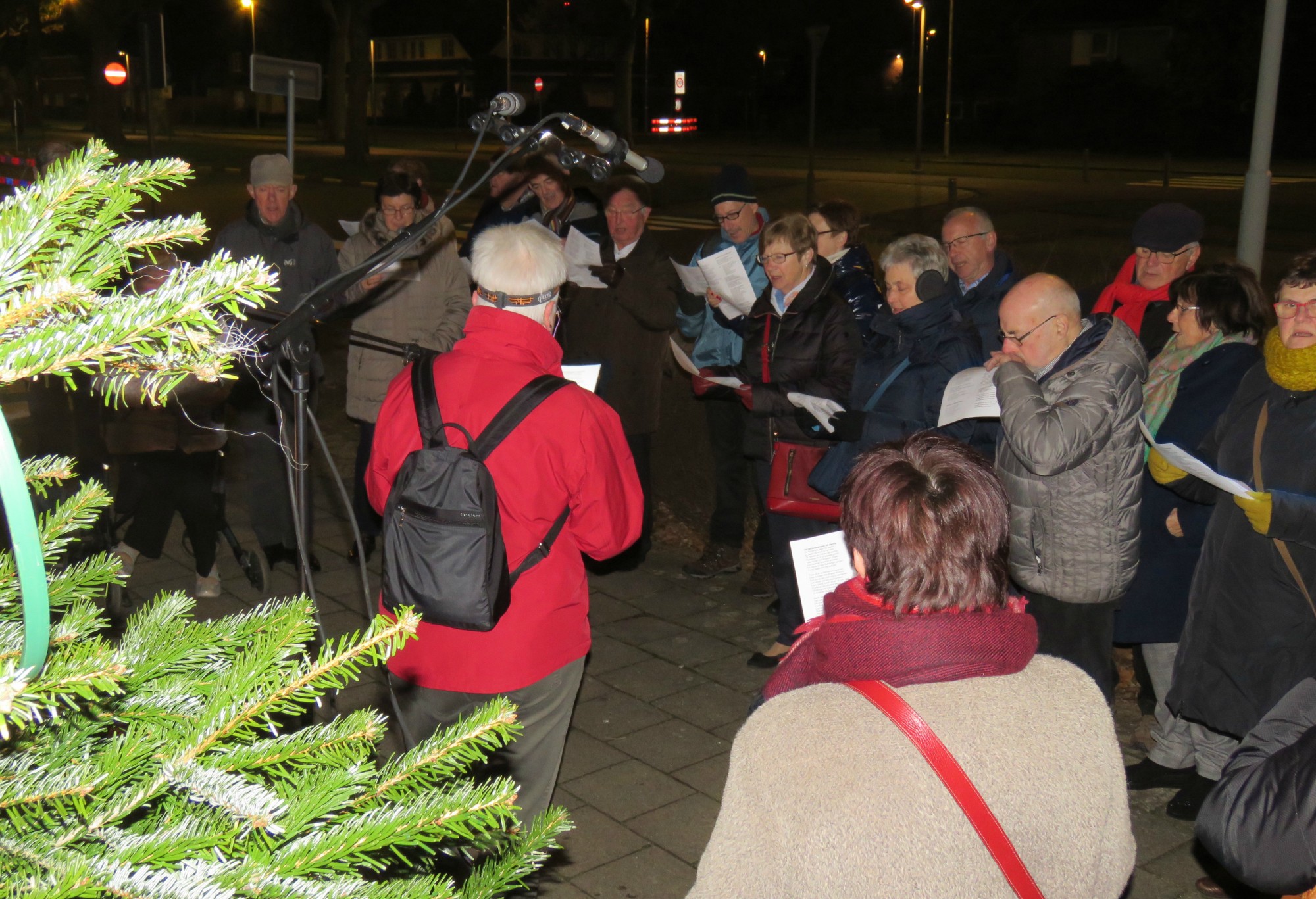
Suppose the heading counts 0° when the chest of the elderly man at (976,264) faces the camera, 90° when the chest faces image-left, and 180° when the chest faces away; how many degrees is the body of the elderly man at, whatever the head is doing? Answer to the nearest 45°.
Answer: approximately 45°

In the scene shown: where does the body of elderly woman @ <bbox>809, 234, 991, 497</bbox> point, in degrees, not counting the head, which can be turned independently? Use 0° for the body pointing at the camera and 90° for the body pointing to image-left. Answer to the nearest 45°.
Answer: approximately 45°

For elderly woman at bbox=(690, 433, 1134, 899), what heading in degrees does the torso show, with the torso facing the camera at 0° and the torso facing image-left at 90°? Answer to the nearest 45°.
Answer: approximately 180°

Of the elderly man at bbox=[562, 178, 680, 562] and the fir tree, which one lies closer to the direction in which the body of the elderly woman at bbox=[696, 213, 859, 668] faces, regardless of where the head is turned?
the fir tree

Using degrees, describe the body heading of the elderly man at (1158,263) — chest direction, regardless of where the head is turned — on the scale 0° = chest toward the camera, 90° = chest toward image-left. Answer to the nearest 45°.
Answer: approximately 45°

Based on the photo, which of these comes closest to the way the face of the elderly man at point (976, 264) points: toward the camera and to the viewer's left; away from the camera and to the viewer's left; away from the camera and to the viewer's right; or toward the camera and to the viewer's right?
toward the camera and to the viewer's left

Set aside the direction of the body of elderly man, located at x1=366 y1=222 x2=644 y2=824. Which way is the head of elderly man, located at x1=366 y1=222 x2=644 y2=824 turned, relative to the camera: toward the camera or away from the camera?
away from the camera

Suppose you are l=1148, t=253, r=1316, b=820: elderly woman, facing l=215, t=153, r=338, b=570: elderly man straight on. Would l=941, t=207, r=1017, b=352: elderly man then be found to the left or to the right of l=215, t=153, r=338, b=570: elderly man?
right

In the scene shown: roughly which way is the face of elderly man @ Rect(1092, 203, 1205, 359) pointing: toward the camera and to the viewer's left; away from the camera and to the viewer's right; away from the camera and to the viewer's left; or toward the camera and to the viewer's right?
toward the camera and to the viewer's left

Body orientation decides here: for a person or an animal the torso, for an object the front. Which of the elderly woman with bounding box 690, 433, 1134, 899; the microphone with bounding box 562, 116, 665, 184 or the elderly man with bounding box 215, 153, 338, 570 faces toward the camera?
the elderly man

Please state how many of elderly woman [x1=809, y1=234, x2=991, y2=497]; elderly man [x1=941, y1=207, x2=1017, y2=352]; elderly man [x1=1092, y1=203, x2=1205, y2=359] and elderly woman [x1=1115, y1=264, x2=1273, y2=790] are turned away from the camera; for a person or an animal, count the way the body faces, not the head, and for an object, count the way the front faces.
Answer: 0

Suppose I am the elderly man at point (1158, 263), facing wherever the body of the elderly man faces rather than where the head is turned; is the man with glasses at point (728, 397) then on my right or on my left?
on my right

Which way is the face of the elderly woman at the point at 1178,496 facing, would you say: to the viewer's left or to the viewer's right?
to the viewer's left

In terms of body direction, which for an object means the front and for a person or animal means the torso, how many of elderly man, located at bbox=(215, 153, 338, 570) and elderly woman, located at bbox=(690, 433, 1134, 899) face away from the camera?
1

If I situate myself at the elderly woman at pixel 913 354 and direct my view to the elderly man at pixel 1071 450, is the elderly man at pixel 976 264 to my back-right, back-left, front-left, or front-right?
back-left
